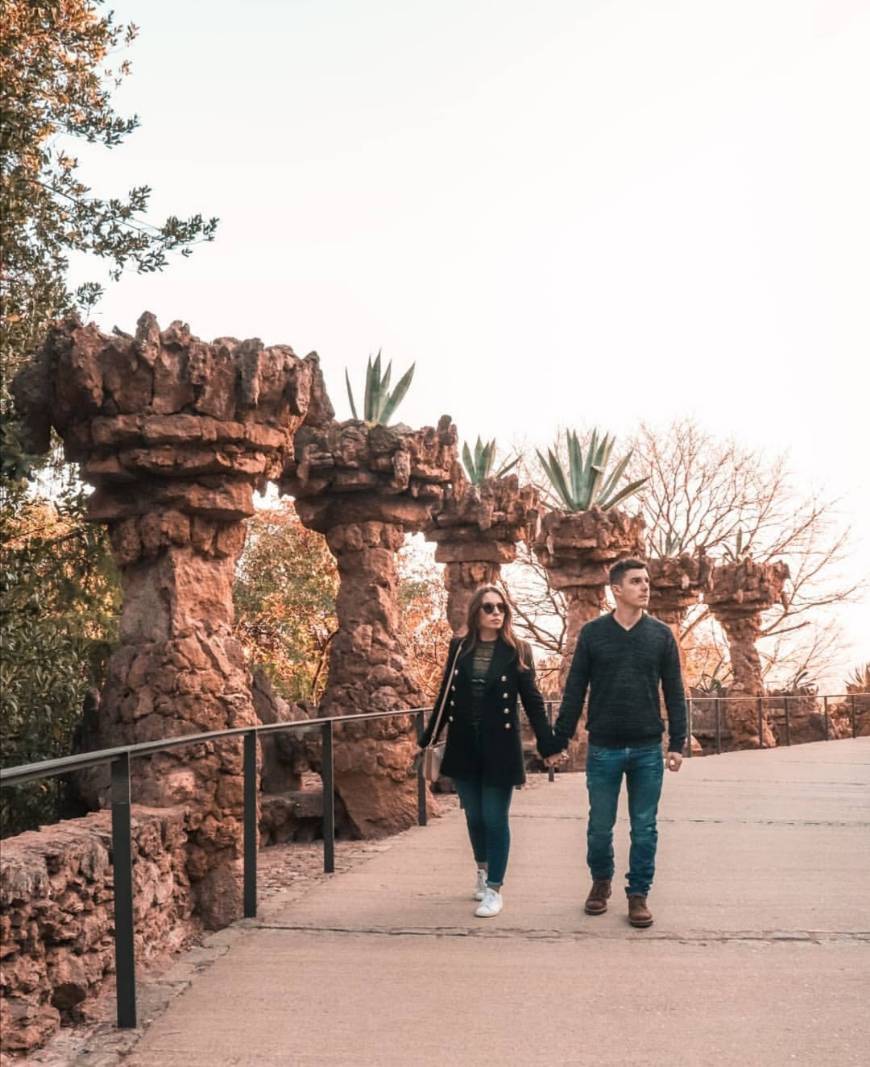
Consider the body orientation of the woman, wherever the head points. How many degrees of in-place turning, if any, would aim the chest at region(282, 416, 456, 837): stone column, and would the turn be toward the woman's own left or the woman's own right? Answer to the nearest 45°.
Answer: approximately 180°

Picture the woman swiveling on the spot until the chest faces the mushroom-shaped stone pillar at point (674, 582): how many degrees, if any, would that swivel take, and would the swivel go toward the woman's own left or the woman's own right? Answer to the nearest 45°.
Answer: approximately 180°

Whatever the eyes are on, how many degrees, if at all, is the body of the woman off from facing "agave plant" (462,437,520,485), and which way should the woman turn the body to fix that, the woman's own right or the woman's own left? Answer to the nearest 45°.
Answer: approximately 180°

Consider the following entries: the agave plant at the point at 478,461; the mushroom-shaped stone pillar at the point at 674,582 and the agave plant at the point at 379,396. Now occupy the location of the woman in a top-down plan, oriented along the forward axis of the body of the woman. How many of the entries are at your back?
3

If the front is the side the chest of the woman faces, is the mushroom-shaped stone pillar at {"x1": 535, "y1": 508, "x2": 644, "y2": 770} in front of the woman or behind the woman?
behind

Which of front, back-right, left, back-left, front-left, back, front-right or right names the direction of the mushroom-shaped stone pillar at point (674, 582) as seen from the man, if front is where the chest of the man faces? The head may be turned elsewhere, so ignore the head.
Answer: back

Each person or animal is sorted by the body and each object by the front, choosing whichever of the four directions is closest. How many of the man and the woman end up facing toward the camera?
2

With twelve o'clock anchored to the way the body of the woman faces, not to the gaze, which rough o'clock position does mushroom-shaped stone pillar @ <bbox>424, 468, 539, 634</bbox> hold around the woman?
The mushroom-shaped stone pillar is roughly at 6 o'clock from the woman.

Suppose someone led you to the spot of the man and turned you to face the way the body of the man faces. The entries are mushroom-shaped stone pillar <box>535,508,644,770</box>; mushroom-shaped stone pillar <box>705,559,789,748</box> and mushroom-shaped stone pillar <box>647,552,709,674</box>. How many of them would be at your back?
3

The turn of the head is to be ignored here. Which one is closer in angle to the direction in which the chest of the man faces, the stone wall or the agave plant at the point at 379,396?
the stone wall

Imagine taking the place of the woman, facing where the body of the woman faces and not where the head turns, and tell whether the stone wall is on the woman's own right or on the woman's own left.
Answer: on the woman's own right
